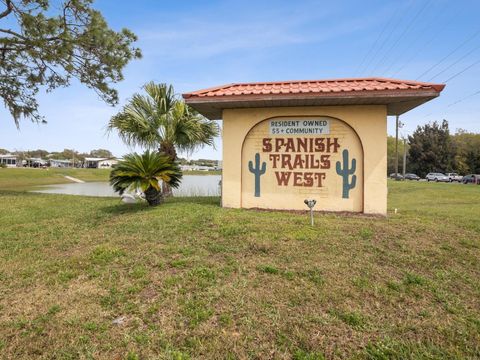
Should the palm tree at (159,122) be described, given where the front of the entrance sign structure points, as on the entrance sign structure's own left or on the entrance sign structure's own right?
on the entrance sign structure's own right

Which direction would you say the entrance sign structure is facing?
toward the camera

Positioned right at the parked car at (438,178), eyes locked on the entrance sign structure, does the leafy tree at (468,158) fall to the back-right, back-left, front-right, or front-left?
back-left

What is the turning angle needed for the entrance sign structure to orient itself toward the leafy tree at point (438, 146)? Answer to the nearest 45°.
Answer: approximately 180°

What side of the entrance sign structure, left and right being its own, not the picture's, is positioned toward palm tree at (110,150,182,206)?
right

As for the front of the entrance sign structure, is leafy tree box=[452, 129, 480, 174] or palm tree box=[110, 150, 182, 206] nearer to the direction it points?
the palm tree

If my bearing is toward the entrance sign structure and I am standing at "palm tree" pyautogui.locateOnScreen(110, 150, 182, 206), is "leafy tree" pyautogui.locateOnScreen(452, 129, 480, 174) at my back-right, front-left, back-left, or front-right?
front-left
